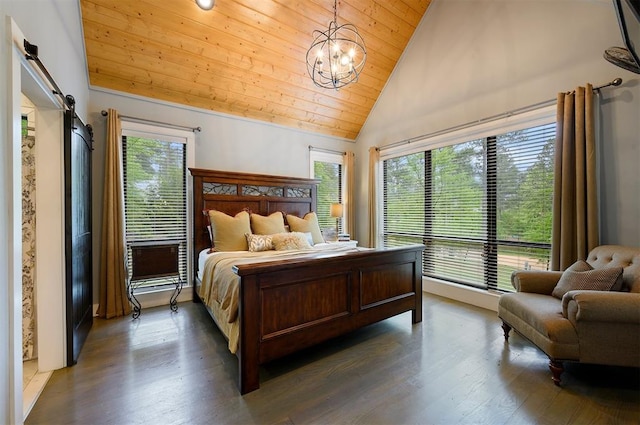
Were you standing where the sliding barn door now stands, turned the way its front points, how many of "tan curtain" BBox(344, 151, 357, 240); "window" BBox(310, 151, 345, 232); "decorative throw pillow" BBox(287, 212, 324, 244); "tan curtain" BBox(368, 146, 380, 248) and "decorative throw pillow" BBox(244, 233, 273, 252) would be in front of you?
5

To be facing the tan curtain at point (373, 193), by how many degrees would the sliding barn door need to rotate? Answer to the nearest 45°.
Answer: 0° — it already faces it

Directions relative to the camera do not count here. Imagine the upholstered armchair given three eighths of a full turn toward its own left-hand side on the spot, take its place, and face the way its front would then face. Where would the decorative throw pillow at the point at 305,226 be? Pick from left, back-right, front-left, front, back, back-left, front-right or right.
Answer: back

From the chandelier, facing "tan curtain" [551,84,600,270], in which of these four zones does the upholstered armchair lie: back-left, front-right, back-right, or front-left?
front-right

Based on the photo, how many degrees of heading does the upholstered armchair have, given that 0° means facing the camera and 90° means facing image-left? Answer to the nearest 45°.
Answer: approximately 45°

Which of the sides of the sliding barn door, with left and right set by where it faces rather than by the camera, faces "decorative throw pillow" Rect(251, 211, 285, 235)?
front

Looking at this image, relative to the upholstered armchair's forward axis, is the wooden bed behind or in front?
in front

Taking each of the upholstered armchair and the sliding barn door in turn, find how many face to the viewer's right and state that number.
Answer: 1

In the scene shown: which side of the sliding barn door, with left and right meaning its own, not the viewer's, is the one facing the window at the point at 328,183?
front

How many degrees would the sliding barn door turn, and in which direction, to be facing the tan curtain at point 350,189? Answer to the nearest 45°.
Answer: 0° — it already faces it

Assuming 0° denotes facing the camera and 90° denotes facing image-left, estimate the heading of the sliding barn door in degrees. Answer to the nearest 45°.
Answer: approximately 270°

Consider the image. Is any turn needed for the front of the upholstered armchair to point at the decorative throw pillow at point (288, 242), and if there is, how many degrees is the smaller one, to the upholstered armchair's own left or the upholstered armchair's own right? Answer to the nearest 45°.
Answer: approximately 45° to the upholstered armchair's own right

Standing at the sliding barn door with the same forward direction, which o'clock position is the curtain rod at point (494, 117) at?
The curtain rod is roughly at 1 o'clock from the sliding barn door.

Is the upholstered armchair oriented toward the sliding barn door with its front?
yes

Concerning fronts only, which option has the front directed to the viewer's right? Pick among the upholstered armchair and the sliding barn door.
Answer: the sliding barn door

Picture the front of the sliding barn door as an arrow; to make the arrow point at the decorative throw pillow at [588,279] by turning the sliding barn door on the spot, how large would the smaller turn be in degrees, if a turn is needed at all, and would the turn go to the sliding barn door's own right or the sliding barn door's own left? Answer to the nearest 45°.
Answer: approximately 45° to the sliding barn door's own right
